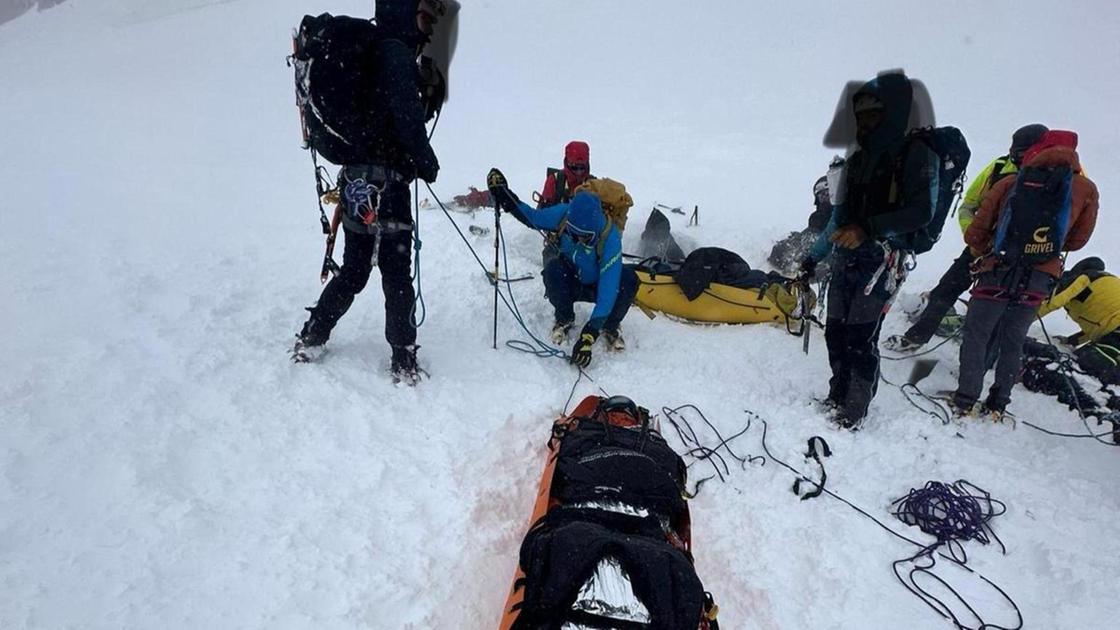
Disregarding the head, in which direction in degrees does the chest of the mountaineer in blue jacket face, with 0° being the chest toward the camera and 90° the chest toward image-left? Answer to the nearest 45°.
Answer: approximately 0°

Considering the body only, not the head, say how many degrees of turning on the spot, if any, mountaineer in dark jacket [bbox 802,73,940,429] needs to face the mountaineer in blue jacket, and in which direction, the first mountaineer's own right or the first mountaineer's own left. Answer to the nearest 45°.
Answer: approximately 45° to the first mountaineer's own right

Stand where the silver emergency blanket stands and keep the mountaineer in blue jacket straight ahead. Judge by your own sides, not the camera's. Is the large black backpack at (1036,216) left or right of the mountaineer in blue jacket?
right

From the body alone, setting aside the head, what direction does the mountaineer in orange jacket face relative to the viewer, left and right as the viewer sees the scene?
facing away from the viewer

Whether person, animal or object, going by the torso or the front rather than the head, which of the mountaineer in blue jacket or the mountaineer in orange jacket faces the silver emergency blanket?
the mountaineer in blue jacket

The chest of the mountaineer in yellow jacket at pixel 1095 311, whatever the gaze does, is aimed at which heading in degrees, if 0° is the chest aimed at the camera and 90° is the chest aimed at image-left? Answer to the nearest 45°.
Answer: approximately 90°
